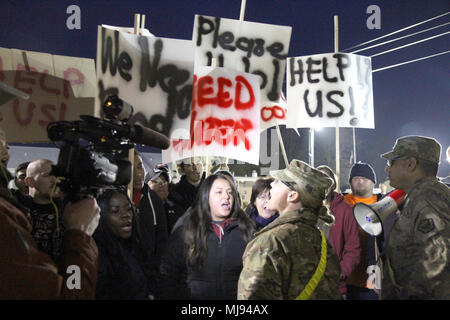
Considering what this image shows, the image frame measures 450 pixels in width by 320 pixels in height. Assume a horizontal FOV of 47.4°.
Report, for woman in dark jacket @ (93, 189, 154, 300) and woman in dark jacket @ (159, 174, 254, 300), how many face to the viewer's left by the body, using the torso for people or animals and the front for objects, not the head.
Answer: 0

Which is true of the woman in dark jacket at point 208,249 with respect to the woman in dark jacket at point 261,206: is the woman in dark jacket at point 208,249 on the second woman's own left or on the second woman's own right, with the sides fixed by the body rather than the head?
on the second woman's own right

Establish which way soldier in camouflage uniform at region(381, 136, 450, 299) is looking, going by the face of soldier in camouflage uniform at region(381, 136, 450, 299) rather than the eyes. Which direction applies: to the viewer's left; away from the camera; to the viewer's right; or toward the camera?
to the viewer's left

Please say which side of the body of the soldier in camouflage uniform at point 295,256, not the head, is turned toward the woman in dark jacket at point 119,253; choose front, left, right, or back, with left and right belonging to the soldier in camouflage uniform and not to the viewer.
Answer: front

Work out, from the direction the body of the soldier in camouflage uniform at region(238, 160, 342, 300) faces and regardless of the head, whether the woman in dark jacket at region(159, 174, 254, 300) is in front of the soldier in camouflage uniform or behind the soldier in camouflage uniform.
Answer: in front

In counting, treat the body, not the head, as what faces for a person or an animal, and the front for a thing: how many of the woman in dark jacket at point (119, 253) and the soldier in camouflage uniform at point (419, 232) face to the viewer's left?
1

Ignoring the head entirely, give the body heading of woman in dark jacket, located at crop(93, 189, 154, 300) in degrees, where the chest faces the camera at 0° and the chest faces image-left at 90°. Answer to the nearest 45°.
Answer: approximately 315°

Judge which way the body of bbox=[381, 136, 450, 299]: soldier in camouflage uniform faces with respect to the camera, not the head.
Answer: to the viewer's left
